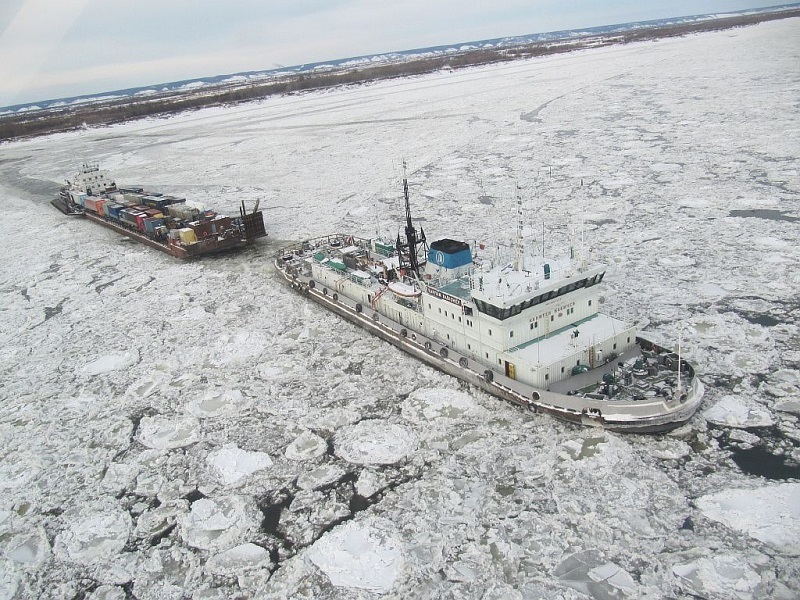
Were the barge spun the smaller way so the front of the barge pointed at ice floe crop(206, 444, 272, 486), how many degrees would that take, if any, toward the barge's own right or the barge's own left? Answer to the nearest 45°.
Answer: approximately 45° to the barge's own right

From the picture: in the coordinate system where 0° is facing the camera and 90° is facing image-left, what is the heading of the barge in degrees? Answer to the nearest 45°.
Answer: approximately 315°

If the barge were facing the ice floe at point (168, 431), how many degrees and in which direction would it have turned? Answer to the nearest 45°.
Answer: approximately 45° to its right

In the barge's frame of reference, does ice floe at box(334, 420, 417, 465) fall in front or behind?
in front

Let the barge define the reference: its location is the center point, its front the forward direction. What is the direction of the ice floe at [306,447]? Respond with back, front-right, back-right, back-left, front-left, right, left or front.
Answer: front-right

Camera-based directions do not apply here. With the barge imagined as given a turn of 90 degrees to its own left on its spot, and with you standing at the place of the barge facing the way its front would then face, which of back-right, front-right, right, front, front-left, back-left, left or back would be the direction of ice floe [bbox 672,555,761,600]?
back-right

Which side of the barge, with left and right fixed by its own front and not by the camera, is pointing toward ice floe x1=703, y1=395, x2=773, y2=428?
front

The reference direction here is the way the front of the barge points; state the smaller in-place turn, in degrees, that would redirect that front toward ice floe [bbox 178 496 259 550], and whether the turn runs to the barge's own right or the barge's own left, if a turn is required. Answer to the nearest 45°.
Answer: approximately 45° to the barge's own right

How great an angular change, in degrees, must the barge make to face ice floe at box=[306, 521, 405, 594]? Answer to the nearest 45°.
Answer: approximately 45° to its right
